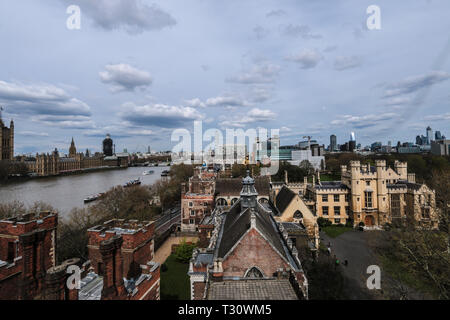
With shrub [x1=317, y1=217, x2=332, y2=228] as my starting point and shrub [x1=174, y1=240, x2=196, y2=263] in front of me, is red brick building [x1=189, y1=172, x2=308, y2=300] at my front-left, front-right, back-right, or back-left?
front-left

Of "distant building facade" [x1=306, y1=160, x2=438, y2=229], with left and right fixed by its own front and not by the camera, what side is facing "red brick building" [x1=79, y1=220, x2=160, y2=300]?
front

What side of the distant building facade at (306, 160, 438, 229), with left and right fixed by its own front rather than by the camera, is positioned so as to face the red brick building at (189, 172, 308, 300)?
front

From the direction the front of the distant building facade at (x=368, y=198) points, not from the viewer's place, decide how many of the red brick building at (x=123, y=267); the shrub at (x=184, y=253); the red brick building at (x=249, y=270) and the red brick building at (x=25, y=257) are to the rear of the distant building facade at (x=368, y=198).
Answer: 0

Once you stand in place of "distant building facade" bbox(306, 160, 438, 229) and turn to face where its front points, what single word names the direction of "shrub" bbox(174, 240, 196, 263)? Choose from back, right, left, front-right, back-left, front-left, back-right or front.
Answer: front-right

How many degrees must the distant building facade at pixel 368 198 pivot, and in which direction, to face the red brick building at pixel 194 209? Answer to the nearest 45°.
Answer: approximately 45° to its right

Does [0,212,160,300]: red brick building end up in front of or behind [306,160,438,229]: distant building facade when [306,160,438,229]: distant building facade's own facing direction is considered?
in front

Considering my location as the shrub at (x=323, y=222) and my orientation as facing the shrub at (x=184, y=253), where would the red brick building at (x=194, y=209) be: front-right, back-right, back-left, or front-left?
front-right

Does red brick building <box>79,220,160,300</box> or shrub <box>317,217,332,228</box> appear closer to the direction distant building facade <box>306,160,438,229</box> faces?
the red brick building

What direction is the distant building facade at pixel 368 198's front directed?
toward the camera

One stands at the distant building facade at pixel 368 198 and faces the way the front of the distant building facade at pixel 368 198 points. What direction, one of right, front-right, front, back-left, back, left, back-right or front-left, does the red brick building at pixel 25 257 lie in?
front
